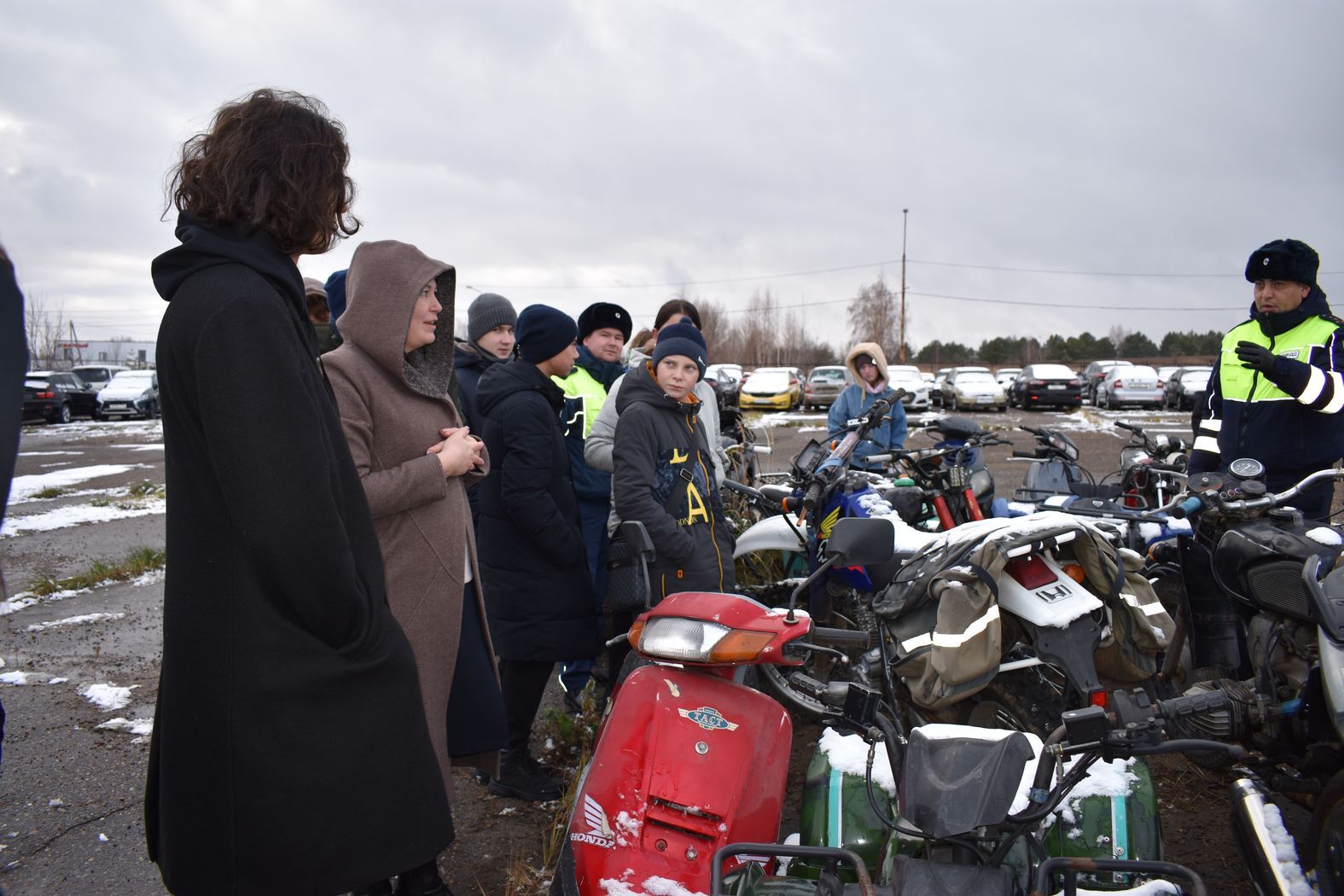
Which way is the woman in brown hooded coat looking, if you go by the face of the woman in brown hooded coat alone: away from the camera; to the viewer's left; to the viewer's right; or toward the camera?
to the viewer's right

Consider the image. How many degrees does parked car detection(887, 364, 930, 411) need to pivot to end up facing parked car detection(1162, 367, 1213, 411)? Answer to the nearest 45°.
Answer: approximately 45° to its left

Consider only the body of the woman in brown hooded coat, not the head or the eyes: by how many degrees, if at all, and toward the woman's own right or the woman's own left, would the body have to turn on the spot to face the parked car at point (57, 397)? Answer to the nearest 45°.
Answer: approximately 90° to the woman's own left

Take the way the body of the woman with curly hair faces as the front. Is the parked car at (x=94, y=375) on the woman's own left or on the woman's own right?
on the woman's own left

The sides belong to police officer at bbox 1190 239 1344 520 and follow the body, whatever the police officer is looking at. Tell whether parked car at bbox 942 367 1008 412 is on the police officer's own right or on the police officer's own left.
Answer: on the police officer's own right

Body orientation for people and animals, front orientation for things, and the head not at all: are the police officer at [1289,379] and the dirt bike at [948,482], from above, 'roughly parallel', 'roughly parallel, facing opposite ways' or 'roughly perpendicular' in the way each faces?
roughly perpendicular

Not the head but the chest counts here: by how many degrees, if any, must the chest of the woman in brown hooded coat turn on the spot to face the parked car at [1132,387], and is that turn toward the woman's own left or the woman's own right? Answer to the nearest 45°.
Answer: approximately 45° to the woman's own left

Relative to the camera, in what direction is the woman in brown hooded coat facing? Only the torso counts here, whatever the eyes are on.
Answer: to the viewer's right

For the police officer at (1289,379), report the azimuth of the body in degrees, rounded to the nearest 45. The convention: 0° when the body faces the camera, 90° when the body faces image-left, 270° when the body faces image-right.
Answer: approximately 45°

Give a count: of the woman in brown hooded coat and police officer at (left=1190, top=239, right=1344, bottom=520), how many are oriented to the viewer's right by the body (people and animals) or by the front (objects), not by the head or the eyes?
1

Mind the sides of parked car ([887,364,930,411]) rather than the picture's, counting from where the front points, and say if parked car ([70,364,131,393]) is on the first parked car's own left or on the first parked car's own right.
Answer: on the first parked car's own right
